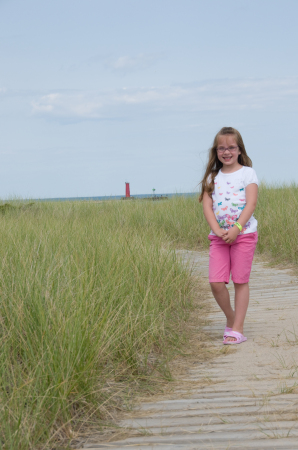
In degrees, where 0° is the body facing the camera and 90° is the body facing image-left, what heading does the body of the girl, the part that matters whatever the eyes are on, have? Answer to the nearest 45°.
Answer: approximately 0°
